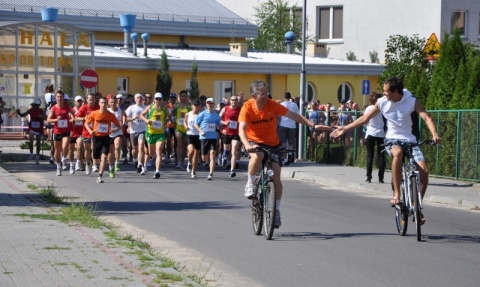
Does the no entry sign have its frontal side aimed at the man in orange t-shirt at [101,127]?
yes

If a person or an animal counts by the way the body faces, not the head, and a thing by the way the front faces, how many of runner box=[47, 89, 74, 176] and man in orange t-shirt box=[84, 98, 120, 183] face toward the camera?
2

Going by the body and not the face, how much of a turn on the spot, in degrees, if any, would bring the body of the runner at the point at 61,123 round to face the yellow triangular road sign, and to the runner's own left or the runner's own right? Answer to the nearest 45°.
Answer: approximately 90° to the runner's own left

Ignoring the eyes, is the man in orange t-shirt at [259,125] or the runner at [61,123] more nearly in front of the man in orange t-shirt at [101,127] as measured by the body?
the man in orange t-shirt

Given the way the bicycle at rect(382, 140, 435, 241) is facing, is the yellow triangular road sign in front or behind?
behind

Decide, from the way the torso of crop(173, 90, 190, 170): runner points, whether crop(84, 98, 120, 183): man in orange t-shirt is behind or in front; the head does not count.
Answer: in front

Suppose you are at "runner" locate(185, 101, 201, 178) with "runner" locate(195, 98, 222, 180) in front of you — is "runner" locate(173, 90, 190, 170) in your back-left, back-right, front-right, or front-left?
back-left

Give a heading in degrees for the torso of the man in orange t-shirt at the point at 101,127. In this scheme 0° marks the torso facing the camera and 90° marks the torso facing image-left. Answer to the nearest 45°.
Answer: approximately 0°
